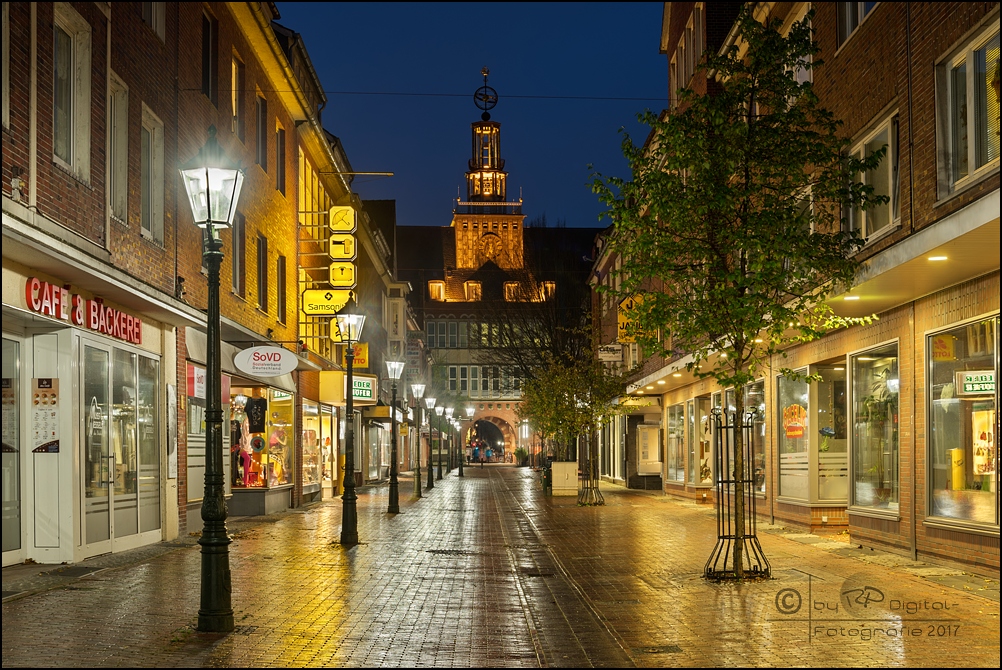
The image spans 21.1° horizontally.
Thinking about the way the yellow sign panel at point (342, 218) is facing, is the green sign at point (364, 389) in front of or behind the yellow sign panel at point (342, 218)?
behind

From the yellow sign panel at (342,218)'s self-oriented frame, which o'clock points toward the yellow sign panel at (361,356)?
the yellow sign panel at (361,356) is roughly at 6 o'clock from the yellow sign panel at (342,218).

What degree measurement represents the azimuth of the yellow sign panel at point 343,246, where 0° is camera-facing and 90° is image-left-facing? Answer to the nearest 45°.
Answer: approximately 0°

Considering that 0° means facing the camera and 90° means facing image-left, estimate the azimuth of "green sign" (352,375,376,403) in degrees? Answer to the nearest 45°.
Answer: approximately 0°

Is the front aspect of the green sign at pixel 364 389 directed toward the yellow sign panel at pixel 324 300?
yes
